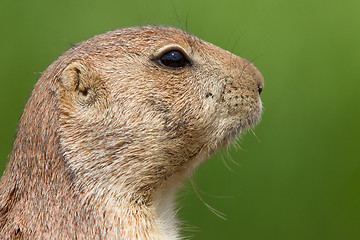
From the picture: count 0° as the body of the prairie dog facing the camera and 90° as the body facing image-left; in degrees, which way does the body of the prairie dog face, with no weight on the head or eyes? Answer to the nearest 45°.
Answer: approximately 270°
